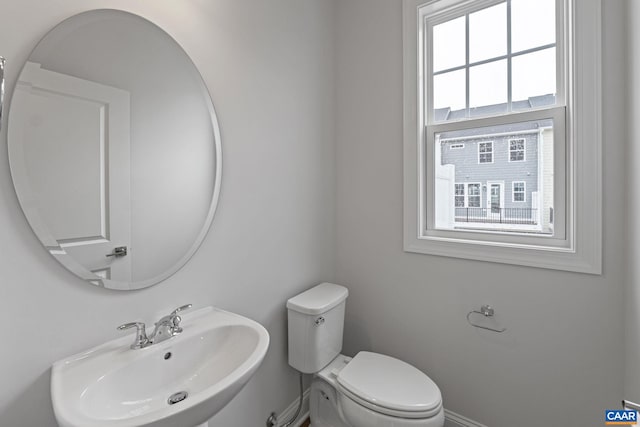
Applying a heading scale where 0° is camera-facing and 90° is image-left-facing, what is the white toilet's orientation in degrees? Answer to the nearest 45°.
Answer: approximately 315°

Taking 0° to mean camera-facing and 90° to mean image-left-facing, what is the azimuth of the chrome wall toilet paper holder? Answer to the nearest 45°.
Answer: approximately 45°
